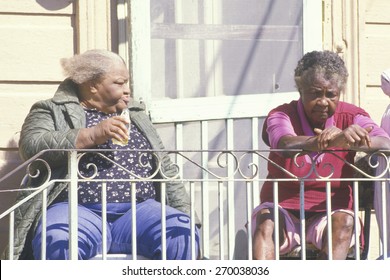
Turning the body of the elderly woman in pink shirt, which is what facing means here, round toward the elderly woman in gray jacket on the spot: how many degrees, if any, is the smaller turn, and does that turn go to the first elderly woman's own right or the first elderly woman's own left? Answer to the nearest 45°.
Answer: approximately 90° to the first elderly woman's own right

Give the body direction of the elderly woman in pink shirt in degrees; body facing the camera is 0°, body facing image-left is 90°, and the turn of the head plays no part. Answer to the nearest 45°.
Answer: approximately 0°
